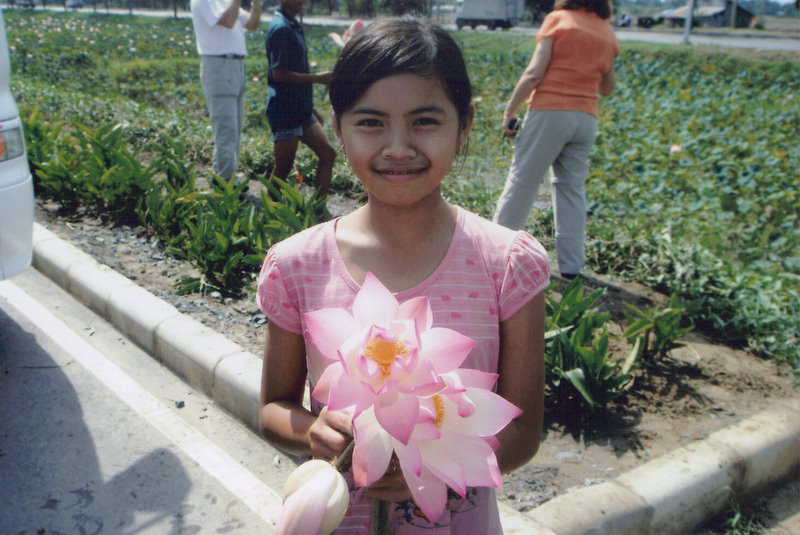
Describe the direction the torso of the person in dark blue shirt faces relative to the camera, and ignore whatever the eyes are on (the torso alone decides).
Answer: to the viewer's right
